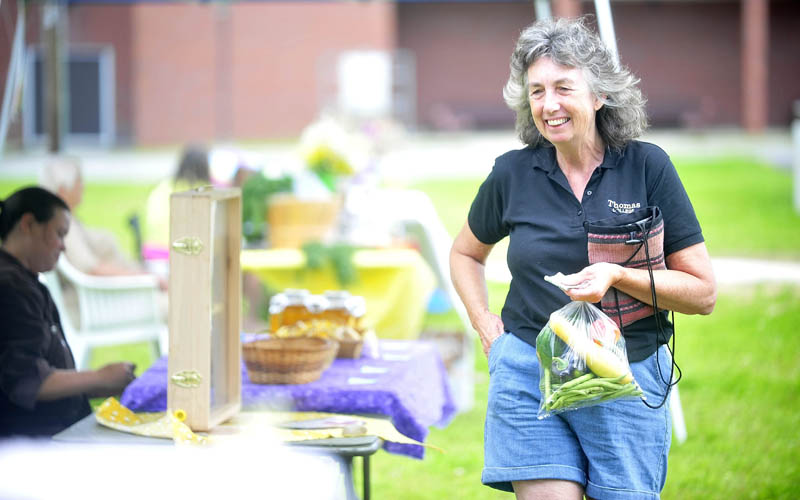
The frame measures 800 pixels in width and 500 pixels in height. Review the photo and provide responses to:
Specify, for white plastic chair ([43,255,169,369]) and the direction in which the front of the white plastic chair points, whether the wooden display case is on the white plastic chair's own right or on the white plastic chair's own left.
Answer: on the white plastic chair's own right

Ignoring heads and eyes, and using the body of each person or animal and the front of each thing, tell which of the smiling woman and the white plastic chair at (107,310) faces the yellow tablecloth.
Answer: the white plastic chair

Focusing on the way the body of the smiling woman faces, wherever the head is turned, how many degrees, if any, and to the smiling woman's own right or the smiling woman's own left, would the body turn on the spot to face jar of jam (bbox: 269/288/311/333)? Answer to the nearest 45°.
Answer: approximately 135° to the smiling woman's own right

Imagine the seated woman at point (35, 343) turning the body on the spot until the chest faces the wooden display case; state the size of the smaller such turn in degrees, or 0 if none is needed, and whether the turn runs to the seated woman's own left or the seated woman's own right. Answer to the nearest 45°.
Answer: approximately 45° to the seated woman's own right

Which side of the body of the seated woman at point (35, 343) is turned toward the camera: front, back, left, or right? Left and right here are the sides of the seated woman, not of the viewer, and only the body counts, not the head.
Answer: right

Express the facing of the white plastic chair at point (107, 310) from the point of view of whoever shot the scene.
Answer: facing to the right of the viewer

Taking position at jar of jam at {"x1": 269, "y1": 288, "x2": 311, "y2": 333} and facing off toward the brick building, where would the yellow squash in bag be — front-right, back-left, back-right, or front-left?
back-right

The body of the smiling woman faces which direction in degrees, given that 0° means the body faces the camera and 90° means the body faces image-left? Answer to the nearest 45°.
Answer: approximately 0°

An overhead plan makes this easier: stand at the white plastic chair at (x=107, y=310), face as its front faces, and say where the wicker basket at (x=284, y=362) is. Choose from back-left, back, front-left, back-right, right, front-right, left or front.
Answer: right

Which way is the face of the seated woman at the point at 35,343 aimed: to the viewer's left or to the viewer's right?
to the viewer's right

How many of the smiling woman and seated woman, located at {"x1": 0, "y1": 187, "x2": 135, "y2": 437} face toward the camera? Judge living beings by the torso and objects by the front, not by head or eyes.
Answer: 1

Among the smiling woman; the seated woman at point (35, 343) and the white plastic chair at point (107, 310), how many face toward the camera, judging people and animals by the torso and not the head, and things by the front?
1

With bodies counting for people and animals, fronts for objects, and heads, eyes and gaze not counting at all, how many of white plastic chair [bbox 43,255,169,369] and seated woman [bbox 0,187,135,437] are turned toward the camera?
0

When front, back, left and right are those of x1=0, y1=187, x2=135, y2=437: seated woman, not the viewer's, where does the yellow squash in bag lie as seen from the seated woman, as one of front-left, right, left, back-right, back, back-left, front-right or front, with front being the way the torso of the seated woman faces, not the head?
front-right
